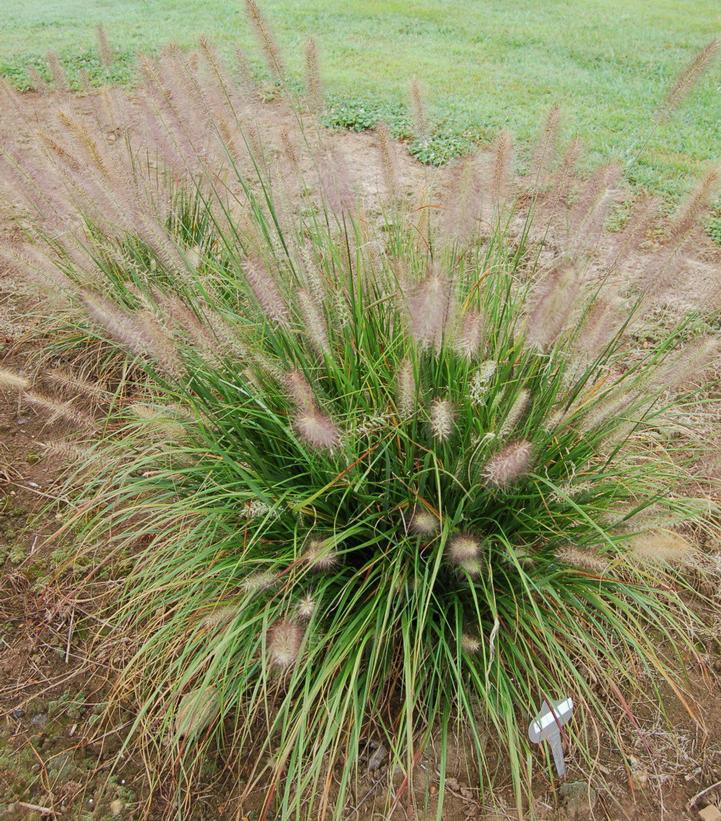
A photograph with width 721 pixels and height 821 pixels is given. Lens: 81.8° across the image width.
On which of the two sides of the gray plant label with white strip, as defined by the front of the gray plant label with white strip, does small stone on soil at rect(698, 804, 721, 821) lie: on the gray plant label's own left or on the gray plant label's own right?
on the gray plant label's own left

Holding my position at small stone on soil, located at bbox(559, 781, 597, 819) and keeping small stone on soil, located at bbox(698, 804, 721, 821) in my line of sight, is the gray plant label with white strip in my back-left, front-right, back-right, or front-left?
back-left
